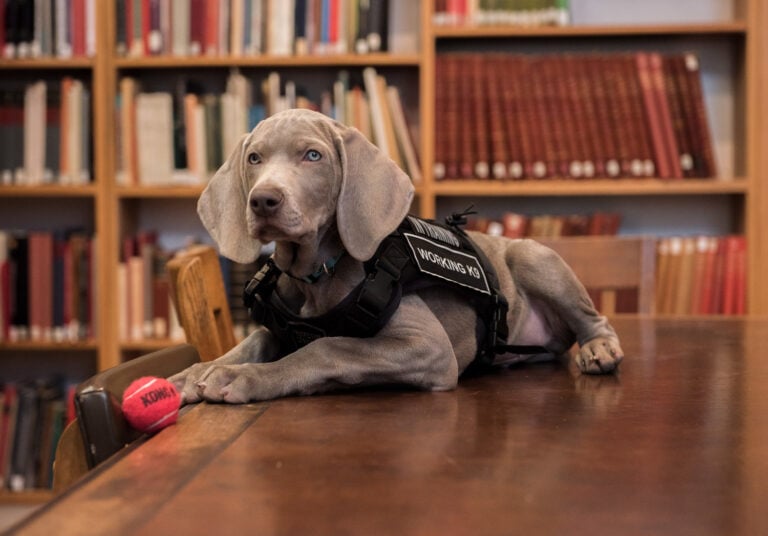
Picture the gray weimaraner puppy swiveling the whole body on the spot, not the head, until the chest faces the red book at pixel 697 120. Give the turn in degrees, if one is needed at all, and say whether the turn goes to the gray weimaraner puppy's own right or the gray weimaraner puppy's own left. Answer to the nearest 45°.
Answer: approximately 180°

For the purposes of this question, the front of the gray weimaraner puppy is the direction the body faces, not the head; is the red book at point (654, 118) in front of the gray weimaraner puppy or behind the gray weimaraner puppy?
behind

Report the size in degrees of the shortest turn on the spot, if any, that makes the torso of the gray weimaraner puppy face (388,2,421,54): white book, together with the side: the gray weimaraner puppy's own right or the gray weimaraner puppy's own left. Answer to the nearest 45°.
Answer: approximately 135° to the gray weimaraner puppy's own right

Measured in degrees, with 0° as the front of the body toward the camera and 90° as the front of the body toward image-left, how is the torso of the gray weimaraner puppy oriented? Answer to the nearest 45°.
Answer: approximately 45°

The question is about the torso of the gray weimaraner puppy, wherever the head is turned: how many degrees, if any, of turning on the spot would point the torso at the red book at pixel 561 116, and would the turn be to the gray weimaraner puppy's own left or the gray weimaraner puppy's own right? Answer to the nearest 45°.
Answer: approximately 135° to the gray weimaraner puppy's own right
